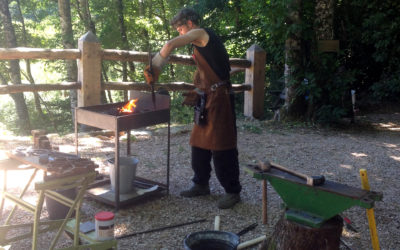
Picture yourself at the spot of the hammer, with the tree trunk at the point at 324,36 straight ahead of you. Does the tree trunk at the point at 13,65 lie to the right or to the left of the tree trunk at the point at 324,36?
left

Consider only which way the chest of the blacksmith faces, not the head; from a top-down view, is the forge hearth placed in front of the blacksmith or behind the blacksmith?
in front

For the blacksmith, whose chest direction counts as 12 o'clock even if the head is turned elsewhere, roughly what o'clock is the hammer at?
The hammer is roughly at 8 o'clock from the blacksmith.

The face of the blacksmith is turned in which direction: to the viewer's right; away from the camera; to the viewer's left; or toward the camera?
to the viewer's left

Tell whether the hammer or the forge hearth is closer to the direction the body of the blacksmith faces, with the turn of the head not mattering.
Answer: the forge hearth

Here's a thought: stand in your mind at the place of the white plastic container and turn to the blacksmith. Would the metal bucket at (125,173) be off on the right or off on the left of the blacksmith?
left

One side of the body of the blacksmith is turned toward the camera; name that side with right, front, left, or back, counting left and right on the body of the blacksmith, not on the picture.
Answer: left

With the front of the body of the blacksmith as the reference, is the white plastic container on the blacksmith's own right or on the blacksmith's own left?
on the blacksmith's own left

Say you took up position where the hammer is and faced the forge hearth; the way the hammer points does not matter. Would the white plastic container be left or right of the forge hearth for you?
left

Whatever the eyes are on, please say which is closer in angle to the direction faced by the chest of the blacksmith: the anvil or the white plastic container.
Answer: the white plastic container

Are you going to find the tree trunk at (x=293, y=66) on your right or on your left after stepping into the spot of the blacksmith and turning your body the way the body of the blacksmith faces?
on your right

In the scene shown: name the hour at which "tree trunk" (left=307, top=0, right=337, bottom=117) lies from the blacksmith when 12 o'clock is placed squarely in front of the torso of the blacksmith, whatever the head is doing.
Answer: The tree trunk is roughly at 4 o'clock from the blacksmith.

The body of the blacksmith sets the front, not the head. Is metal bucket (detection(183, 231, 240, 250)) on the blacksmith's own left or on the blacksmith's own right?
on the blacksmith's own left
